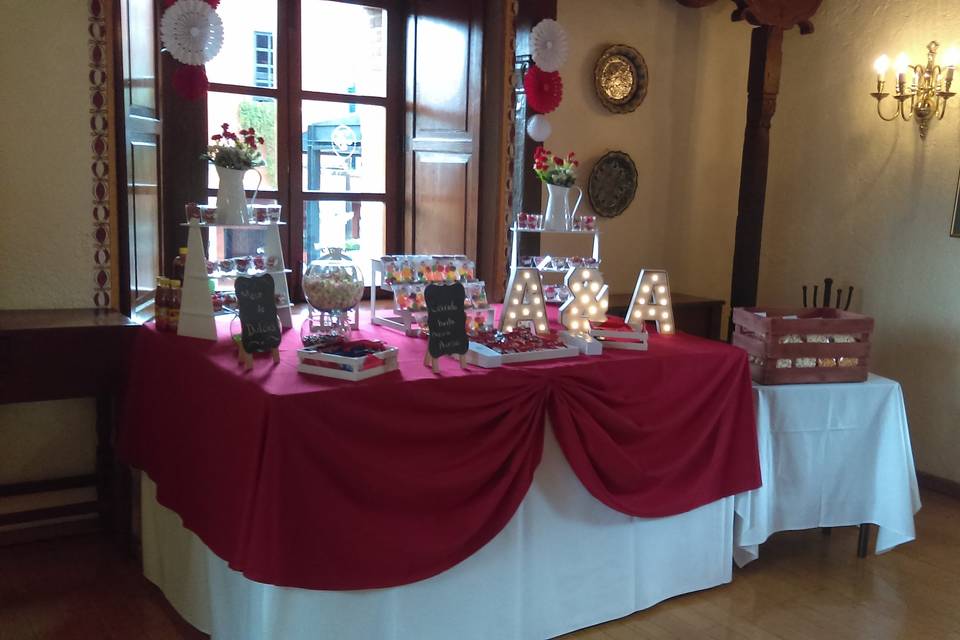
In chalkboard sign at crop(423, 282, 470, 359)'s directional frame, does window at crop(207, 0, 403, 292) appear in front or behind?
behind

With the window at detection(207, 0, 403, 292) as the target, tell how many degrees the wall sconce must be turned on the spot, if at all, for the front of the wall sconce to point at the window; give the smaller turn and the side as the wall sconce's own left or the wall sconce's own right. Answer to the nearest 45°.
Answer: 0° — it already faces it

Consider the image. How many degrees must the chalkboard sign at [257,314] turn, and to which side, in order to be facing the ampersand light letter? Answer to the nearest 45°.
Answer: approximately 90° to its left

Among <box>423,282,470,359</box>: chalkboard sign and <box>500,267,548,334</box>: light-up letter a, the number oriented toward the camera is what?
2

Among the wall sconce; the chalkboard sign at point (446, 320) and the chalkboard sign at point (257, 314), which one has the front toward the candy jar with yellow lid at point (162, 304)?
the wall sconce

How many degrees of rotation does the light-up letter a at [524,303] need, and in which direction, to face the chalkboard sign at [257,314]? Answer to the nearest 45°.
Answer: approximately 45° to its right

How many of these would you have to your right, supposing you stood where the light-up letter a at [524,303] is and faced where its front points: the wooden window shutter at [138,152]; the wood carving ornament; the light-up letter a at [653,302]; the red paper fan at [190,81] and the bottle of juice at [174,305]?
3

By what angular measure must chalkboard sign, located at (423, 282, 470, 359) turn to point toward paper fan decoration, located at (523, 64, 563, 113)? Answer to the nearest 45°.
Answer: approximately 180°

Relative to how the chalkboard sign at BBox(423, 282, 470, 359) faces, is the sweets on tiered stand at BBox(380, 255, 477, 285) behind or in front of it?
behind

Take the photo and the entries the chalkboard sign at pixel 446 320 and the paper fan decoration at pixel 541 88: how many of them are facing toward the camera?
2

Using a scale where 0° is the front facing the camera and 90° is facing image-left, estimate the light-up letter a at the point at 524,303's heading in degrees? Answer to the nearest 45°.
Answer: approximately 0°
